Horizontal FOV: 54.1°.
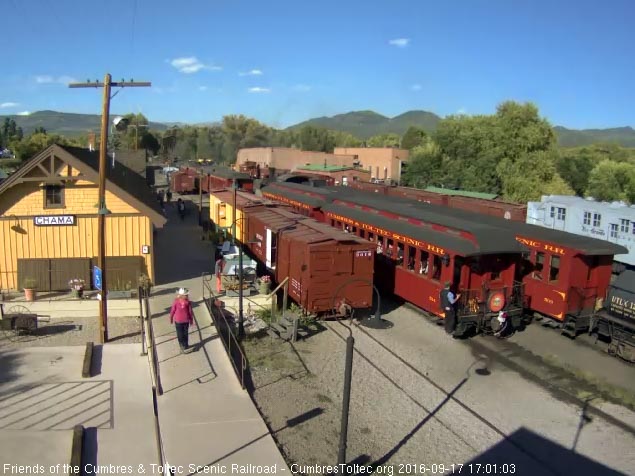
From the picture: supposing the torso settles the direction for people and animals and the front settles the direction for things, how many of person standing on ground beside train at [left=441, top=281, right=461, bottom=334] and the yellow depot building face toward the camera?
1

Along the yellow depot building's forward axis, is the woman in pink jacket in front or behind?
in front

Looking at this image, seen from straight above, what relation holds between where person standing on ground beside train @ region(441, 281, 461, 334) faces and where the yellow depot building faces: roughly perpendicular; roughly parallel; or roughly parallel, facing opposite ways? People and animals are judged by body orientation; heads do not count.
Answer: roughly perpendicular

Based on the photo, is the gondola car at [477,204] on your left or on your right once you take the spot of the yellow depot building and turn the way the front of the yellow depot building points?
on your left

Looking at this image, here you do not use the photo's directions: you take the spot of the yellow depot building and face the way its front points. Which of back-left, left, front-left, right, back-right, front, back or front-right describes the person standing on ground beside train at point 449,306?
front-left
